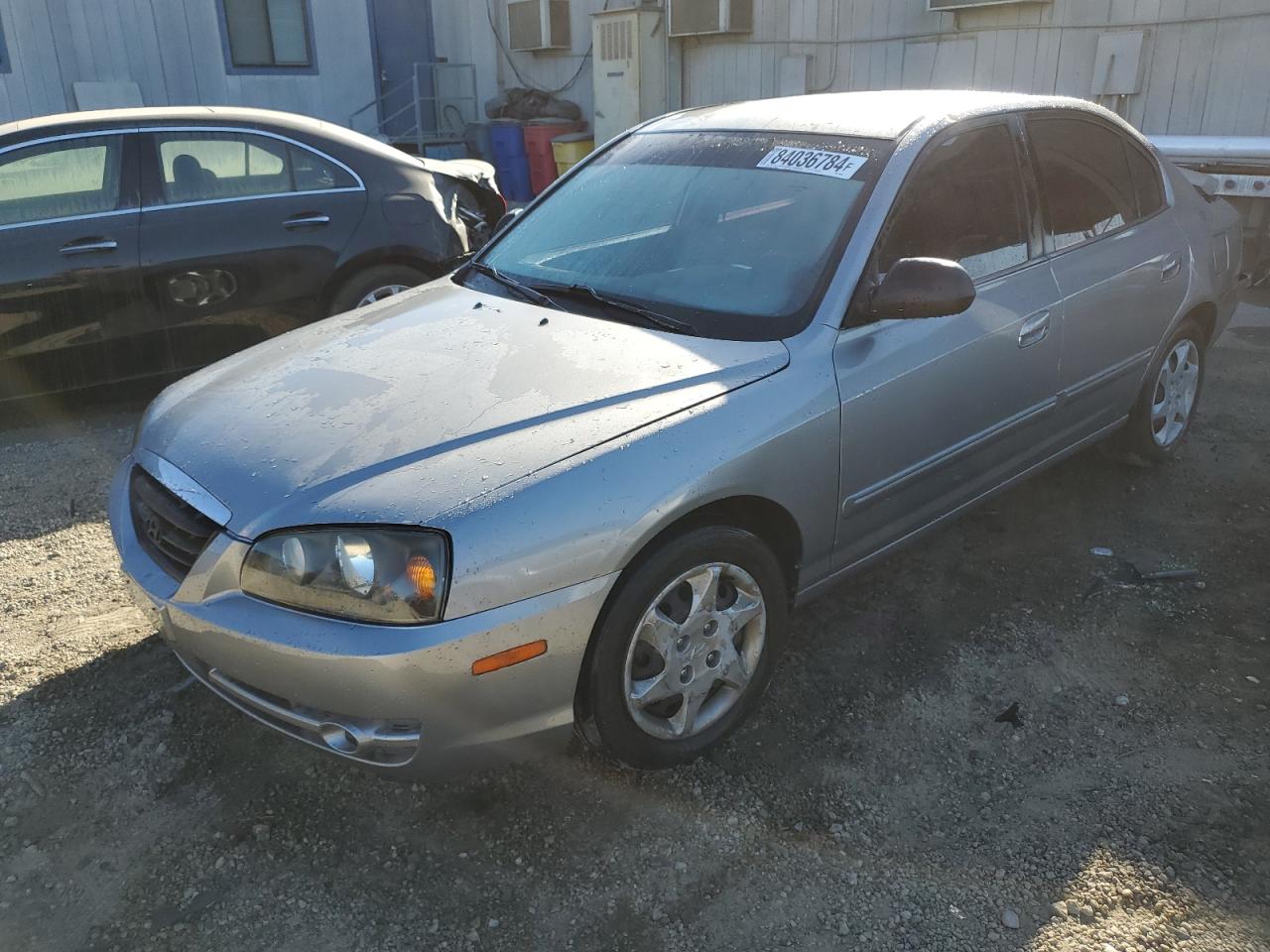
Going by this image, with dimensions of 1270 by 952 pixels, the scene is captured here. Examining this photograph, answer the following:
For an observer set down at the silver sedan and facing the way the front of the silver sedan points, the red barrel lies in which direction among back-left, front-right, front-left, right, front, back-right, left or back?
back-right

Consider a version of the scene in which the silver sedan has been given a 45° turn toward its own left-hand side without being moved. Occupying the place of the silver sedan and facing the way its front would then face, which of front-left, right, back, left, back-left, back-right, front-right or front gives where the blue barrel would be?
back

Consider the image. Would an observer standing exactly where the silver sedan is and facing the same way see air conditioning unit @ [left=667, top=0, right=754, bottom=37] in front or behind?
behind

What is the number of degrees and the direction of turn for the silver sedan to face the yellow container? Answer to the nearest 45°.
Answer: approximately 135° to its right

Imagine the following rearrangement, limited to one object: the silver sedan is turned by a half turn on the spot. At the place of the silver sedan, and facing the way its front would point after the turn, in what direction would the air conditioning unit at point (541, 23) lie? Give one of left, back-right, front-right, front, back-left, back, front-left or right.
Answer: front-left

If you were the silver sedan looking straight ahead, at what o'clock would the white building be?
The white building is roughly at 5 o'clock from the silver sedan.

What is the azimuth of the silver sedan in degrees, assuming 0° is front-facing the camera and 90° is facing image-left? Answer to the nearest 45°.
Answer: approximately 45°

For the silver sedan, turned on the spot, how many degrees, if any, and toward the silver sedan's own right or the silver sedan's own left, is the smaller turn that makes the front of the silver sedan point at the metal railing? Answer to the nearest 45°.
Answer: approximately 135° to the silver sedan's own right

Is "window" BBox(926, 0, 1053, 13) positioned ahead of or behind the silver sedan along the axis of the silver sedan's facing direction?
behind
